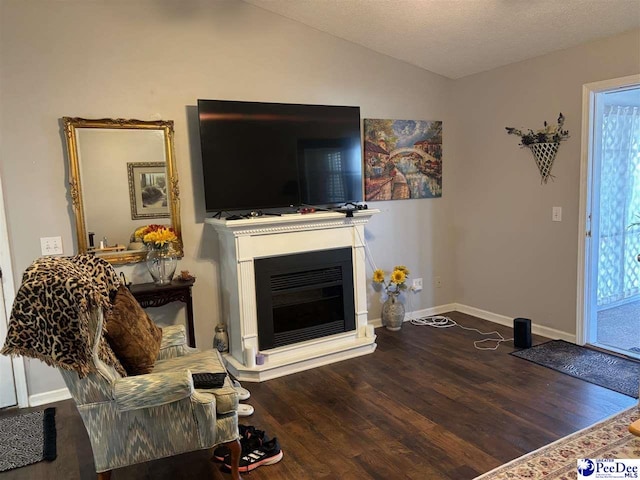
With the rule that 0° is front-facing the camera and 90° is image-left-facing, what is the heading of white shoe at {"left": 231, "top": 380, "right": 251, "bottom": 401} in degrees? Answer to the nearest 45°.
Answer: approximately 315°

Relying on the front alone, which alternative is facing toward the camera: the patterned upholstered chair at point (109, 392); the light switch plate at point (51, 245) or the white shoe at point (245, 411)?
the light switch plate

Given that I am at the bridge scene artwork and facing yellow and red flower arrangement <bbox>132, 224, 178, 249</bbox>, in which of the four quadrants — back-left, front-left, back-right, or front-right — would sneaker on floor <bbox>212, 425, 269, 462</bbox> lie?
front-left

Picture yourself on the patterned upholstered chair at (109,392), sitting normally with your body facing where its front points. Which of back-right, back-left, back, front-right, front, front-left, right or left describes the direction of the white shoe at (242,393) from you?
front-left

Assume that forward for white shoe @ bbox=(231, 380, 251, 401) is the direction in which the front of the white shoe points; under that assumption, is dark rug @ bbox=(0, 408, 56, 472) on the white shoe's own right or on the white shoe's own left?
on the white shoe's own right

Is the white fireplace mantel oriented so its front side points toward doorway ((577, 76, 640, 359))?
no

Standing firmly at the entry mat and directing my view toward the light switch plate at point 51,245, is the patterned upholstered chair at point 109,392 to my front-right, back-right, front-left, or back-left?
front-left

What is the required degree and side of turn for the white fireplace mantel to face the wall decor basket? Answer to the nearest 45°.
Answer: approximately 45° to its left

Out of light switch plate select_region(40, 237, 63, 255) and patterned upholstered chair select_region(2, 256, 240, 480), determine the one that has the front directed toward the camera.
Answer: the light switch plate

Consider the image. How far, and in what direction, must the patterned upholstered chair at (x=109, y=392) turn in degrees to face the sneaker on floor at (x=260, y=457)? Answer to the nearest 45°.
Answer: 0° — it already faces it

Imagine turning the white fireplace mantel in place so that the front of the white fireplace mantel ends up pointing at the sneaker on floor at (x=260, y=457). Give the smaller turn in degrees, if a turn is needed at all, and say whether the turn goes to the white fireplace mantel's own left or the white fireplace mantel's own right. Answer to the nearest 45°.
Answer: approximately 45° to the white fireplace mantel's own right

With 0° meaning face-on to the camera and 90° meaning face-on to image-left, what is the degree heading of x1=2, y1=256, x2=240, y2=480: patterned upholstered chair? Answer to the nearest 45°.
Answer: approximately 270°

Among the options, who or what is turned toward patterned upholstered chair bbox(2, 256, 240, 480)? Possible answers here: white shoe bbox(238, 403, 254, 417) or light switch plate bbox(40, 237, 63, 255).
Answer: the light switch plate
